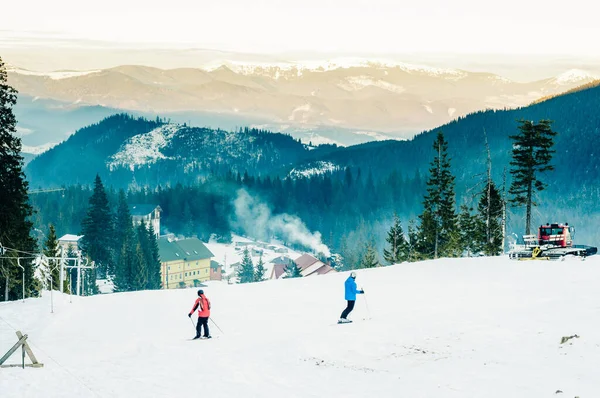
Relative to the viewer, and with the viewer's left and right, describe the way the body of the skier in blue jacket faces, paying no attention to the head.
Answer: facing to the right of the viewer
